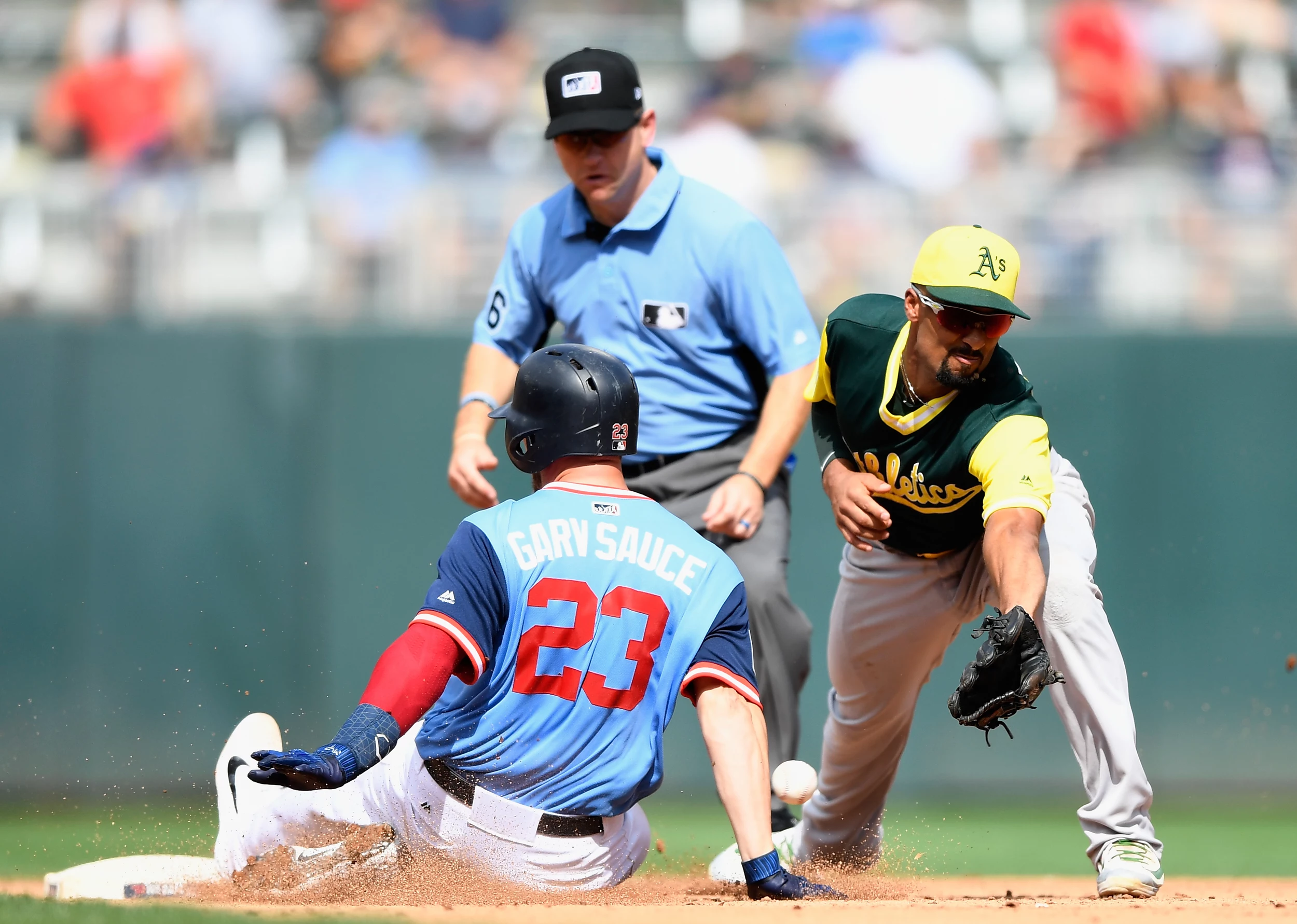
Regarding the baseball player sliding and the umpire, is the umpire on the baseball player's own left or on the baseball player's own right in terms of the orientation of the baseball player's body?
on the baseball player's own right

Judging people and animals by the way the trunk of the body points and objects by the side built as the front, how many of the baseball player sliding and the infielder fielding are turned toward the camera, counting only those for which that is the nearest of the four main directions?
1

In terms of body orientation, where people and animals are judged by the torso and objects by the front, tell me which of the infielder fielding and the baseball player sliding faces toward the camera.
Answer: the infielder fielding

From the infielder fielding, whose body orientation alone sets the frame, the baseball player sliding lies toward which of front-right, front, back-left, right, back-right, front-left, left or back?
front-right

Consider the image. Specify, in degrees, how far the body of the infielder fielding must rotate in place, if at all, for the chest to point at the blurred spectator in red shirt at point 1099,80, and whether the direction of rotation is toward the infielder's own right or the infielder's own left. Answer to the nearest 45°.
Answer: approximately 180°

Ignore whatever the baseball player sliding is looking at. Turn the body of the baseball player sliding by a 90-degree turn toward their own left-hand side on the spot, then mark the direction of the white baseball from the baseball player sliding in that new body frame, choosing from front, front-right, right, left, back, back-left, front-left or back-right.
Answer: back

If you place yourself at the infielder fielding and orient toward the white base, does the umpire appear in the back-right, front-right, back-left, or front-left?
front-right

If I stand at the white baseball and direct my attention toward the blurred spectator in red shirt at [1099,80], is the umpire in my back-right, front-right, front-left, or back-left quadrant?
front-left

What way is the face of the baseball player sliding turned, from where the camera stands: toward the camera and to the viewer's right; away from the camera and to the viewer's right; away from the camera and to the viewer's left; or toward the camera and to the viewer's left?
away from the camera and to the viewer's left

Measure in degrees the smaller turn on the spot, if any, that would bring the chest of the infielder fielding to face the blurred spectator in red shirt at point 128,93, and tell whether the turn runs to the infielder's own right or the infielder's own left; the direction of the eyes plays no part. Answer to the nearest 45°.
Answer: approximately 135° to the infielder's own right

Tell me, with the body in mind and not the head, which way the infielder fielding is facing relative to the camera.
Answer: toward the camera

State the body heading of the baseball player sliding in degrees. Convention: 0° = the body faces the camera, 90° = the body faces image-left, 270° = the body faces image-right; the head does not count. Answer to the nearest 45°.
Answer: approximately 135°
